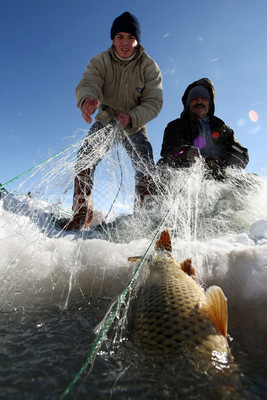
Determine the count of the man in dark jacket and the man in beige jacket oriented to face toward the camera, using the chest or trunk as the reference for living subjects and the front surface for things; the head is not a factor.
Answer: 2

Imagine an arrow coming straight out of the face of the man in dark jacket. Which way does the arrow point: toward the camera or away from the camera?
toward the camera

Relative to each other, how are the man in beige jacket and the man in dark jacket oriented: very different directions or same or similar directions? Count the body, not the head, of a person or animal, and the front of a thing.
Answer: same or similar directions

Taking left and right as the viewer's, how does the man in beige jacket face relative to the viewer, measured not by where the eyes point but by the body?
facing the viewer

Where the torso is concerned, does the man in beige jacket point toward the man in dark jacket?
no

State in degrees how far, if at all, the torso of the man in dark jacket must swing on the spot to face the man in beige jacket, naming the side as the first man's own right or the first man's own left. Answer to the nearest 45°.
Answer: approximately 45° to the first man's own right

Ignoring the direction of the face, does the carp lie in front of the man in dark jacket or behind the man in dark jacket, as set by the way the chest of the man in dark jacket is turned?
in front

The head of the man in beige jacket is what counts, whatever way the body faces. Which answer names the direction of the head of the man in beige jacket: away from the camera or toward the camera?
toward the camera

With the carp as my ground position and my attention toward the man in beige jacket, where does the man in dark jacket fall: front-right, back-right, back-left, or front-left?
front-right
